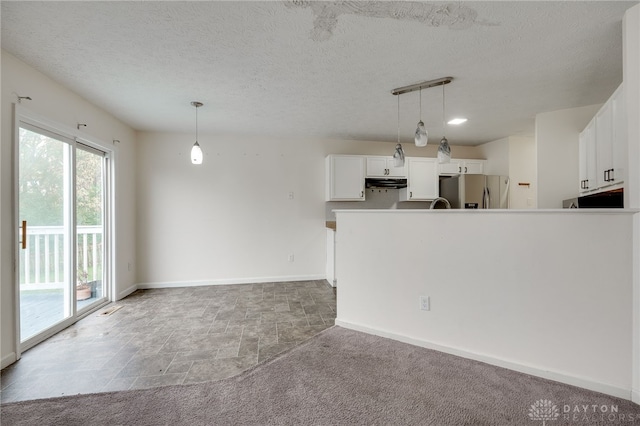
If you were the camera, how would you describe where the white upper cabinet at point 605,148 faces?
facing to the left of the viewer

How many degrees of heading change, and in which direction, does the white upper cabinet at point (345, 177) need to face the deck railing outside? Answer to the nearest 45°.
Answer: approximately 45° to its right

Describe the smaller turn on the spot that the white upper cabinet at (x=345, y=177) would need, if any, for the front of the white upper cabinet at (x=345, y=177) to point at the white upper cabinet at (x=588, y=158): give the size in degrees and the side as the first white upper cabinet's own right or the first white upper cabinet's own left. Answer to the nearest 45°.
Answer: approximately 45° to the first white upper cabinet's own left

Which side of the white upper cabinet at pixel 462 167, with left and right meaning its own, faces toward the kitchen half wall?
front

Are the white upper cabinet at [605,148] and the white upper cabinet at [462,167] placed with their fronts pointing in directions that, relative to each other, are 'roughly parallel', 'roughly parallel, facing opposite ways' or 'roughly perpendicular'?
roughly perpendicular

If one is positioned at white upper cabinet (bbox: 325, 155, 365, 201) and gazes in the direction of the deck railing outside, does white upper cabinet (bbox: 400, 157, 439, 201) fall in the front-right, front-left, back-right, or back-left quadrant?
back-left

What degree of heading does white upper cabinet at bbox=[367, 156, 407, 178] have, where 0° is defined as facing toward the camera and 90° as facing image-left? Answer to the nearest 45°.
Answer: approximately 0°

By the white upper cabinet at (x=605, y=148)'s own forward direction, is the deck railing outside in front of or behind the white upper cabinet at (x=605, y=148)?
in front

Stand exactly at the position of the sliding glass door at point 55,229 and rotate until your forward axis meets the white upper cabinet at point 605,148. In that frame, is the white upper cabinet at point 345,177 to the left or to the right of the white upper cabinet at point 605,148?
left

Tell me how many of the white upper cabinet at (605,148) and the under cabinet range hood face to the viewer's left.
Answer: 1

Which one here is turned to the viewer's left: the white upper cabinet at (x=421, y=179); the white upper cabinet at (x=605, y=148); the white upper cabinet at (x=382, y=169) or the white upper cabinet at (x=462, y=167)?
the white upper cabinet at (x=605, y=148)

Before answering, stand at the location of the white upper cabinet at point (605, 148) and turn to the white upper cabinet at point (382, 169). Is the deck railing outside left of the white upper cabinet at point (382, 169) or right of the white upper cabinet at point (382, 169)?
left

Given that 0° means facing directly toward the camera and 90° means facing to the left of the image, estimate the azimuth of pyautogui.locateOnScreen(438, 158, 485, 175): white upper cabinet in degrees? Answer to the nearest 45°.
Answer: approximately 0°

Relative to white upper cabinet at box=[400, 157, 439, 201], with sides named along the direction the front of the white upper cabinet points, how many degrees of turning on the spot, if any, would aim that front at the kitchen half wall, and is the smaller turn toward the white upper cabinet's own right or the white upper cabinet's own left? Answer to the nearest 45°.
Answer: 0° — it already faces it
